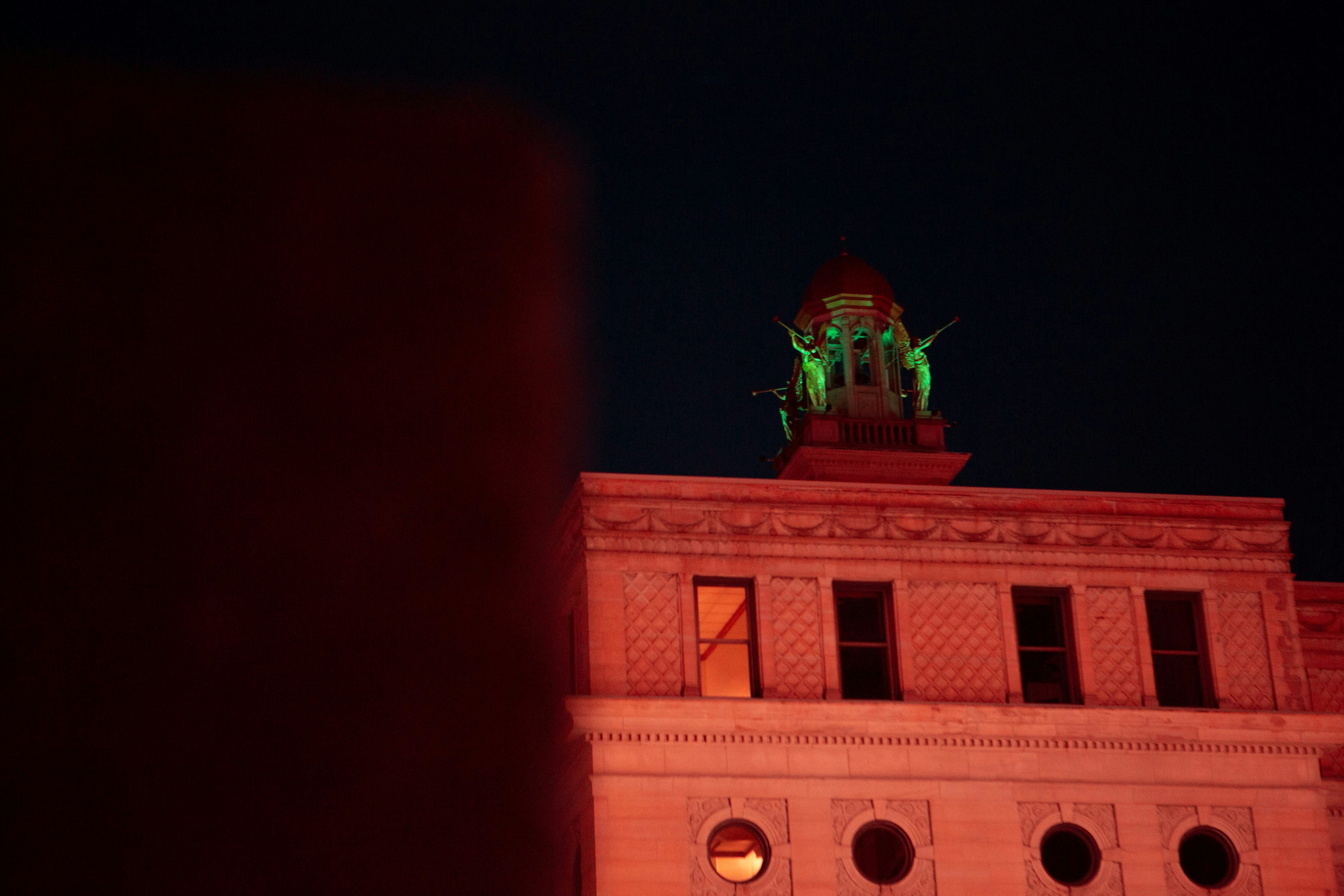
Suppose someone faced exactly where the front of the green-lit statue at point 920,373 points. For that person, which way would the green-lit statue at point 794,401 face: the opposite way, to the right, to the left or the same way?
the opposite way

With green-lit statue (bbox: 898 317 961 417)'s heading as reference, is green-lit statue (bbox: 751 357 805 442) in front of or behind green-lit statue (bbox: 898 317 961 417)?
behind

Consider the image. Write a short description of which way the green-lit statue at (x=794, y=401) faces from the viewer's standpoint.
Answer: facing to the left of the viewer

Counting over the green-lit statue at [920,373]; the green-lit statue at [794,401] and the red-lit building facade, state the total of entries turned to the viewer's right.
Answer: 1

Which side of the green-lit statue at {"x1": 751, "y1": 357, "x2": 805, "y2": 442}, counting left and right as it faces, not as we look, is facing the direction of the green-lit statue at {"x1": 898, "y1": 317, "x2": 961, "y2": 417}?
back

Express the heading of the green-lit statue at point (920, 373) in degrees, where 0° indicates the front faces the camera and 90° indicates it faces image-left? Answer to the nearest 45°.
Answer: approximately 270°

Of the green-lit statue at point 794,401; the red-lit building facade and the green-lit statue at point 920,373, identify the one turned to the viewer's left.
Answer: the green-lit statue at point 794,401

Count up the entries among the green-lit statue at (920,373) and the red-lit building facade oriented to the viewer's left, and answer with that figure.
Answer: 0

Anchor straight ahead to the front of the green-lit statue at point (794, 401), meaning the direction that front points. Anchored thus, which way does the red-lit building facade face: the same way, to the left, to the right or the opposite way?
to the left

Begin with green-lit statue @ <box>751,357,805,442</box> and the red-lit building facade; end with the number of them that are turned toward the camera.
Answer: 1
